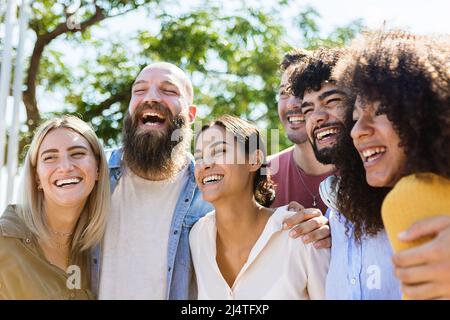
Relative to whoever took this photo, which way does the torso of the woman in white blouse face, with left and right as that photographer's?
facing the viewer and to the left of the viewer

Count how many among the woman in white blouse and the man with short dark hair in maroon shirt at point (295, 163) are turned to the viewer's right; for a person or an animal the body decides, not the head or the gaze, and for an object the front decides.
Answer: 0

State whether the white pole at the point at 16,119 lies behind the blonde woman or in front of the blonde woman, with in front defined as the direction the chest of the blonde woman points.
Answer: behind

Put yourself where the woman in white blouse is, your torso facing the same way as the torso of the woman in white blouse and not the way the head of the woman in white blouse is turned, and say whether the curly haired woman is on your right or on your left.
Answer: on your left

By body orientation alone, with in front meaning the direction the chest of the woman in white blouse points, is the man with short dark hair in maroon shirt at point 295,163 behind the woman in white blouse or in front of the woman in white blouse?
behind

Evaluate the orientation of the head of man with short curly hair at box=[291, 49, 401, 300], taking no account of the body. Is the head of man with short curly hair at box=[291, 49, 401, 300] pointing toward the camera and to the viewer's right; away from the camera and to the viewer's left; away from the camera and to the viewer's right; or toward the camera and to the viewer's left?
toward the camera and to the viewer's left

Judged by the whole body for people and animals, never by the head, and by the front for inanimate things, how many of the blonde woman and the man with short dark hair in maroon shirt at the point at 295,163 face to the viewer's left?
0

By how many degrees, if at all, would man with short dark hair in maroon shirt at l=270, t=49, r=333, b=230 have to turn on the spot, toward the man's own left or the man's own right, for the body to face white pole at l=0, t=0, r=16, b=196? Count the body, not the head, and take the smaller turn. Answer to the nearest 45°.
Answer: approximately 90° to the man's own right

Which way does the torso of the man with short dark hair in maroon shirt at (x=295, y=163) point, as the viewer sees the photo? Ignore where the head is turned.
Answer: toward the camera

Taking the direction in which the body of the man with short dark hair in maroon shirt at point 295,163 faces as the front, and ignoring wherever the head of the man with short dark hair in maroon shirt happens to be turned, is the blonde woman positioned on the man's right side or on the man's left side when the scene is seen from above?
on the man's right side

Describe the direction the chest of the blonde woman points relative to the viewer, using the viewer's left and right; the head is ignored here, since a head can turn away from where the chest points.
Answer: facing the viewer and to the right of the viewer
